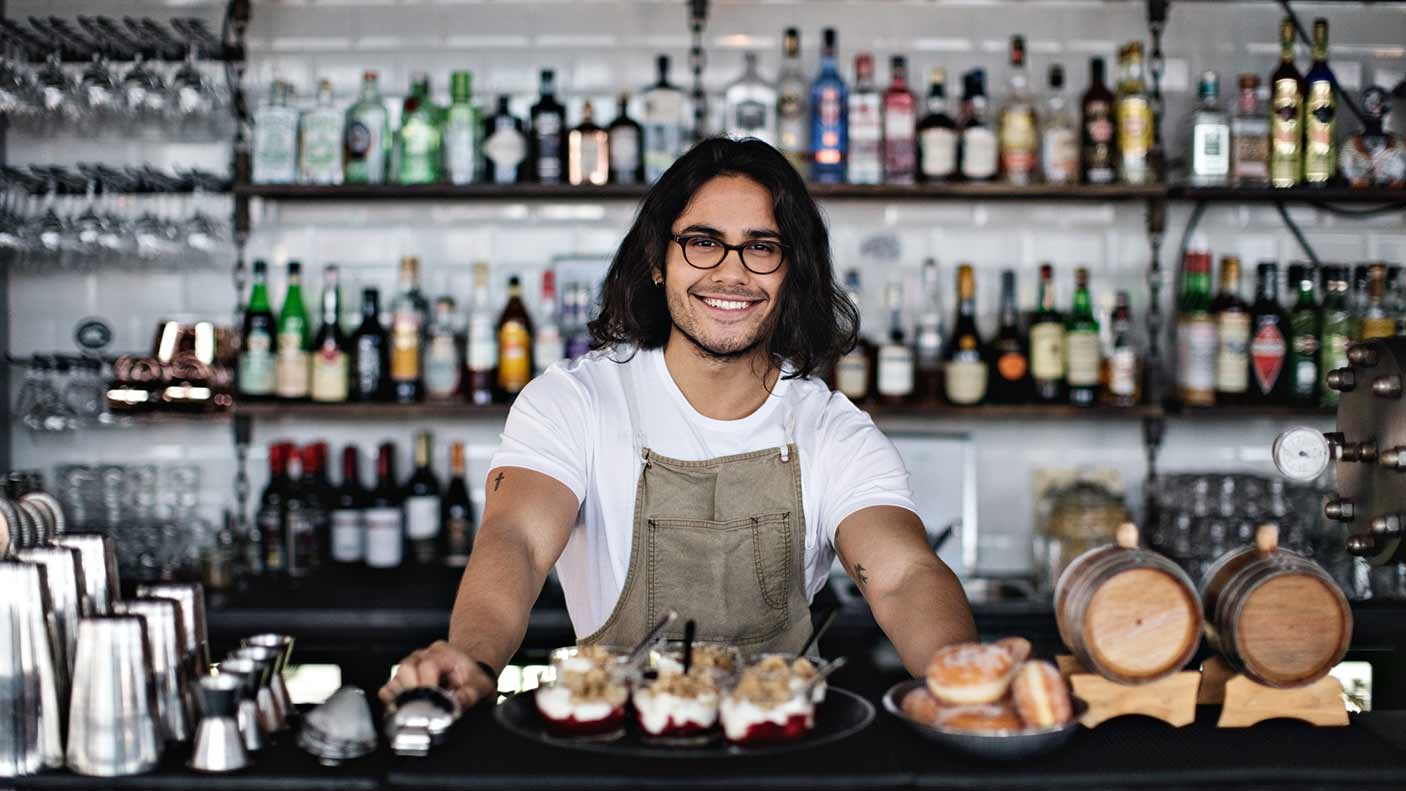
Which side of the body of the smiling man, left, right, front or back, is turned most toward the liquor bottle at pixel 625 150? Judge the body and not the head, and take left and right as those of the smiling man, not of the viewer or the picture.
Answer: back

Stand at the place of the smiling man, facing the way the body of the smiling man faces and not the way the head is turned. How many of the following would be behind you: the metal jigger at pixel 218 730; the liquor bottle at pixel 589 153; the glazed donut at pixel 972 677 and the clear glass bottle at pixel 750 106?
2

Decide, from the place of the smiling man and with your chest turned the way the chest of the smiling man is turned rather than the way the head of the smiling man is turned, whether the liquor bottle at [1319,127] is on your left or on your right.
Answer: on your left

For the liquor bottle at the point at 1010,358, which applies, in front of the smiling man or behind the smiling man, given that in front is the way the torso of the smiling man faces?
behind

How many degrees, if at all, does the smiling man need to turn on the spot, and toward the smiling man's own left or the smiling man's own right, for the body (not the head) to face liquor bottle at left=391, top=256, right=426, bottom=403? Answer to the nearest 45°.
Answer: approximately 135° to the smiling man's own right

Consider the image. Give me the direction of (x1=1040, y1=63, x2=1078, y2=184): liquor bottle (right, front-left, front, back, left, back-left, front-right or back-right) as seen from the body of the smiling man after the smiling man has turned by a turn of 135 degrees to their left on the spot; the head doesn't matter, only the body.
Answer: front

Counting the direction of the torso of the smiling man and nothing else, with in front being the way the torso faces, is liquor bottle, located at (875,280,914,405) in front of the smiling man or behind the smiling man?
behind

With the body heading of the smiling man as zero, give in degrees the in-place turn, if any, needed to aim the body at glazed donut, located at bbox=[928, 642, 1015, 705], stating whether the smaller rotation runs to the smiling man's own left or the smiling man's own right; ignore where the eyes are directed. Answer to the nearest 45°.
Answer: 0° — they already face it

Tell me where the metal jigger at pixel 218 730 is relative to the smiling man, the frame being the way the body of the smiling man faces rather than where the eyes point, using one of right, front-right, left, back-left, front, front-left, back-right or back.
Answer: front-right

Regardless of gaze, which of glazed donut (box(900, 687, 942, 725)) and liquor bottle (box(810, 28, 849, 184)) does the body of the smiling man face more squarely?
the glazed donut

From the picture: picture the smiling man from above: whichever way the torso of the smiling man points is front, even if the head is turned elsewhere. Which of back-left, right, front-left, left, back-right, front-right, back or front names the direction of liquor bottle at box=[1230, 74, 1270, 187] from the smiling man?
back-left

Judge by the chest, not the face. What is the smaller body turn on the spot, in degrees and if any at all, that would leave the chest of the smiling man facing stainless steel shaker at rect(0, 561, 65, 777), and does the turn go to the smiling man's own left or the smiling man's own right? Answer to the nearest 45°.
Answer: approximately 45° to the smiling man's own right

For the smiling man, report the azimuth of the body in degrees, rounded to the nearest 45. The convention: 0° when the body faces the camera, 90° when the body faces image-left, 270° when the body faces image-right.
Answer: approximately 0°

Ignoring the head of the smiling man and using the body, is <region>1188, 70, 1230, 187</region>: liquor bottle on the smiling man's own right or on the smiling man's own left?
on the smiling man's own left

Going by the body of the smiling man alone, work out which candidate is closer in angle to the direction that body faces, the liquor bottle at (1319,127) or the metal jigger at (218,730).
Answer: the metal jigger

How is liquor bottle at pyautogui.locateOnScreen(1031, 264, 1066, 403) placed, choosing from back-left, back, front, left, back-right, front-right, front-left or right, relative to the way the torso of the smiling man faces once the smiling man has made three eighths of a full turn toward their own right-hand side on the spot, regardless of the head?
right
